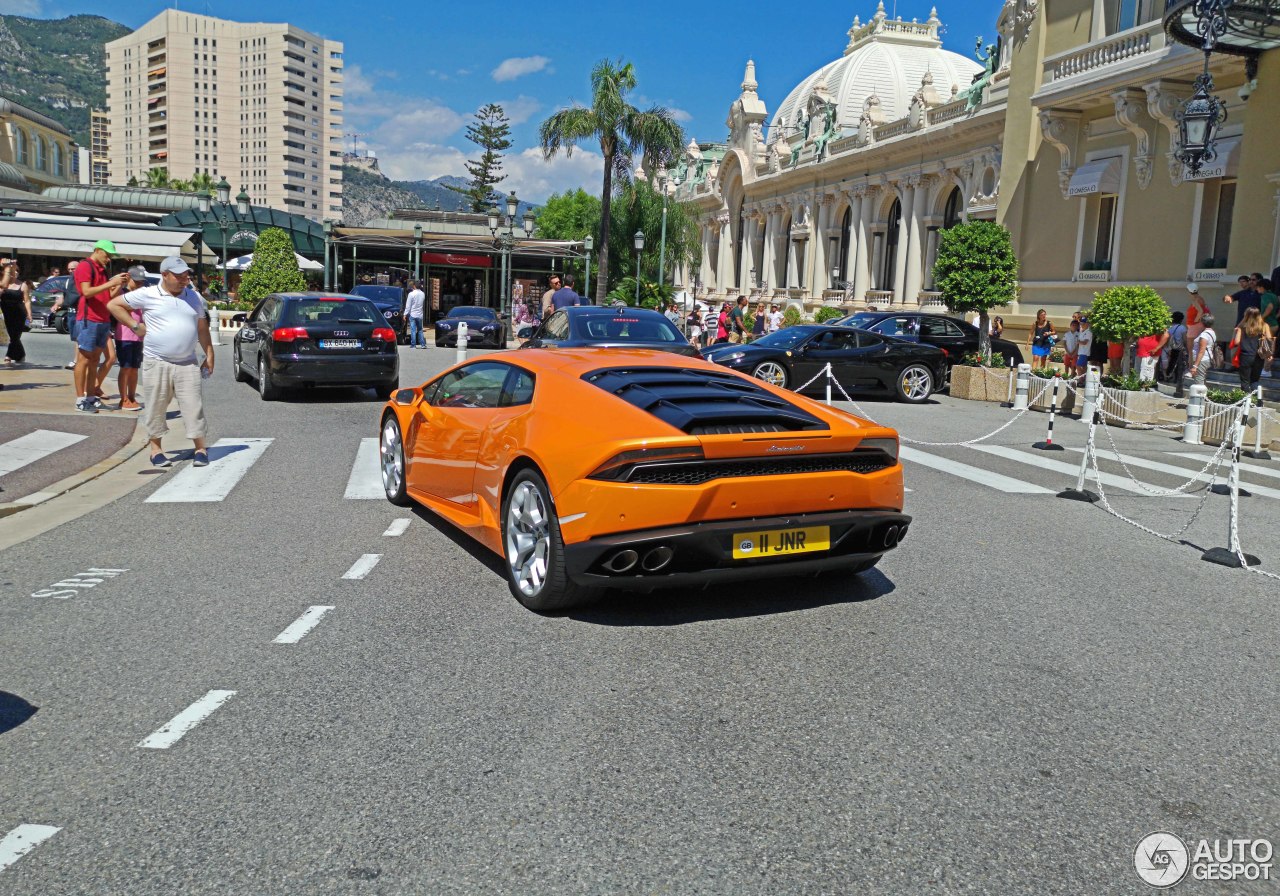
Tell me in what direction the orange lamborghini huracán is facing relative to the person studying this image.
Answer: facing away from the viewer and to the left of the viewer

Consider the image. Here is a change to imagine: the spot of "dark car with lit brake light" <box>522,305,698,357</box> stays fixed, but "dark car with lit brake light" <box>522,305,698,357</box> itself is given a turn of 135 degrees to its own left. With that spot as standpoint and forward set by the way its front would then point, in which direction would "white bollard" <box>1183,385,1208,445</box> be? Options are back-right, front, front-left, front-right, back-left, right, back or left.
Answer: back-left

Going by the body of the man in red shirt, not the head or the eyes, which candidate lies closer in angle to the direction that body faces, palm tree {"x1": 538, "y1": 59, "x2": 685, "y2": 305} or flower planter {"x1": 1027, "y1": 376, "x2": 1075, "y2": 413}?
the flower planter

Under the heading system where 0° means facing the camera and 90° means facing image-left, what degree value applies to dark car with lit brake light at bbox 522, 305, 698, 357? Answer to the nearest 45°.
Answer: approximately 180°

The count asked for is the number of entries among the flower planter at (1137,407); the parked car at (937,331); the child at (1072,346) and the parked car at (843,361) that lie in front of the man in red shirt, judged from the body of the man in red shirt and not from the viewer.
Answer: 4

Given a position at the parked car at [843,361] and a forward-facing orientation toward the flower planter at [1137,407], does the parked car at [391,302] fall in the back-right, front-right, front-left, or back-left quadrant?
back-left

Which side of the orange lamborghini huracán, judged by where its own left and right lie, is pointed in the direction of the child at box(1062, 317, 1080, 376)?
right
